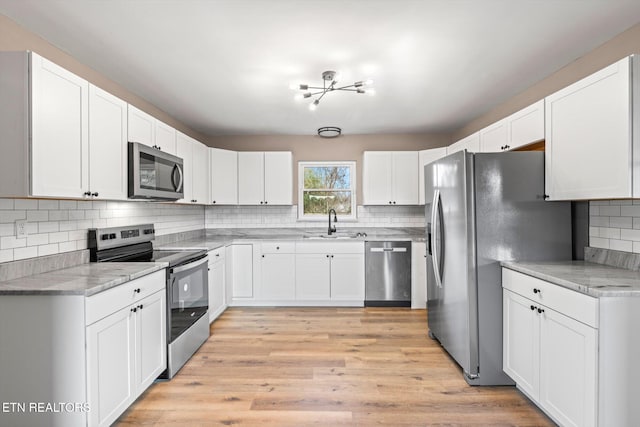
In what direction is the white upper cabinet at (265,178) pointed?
toward the camera

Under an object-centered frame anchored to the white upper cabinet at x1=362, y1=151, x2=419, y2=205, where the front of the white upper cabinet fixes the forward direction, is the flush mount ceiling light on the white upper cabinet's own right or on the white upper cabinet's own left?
on the white upper cabinet's own right

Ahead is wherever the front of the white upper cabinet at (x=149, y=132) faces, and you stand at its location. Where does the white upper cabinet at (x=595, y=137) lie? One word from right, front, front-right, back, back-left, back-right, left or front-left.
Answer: front

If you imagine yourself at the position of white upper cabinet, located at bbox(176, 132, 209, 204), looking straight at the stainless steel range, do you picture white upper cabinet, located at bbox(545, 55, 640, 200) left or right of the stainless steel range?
left

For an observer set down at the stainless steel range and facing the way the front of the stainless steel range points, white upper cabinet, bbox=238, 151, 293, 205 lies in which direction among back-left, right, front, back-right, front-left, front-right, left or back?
left

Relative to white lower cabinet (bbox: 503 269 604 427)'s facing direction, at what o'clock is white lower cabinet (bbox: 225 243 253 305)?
white lower cabinet (bbox: 225 243 253 305) is roughly at 2 o'clock from white lower cabinet (bbox: 503 269 604 427).

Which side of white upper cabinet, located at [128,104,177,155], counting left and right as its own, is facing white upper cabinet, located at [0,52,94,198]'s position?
right

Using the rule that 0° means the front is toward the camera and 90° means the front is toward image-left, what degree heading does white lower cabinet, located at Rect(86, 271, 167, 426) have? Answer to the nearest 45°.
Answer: approximately 315°

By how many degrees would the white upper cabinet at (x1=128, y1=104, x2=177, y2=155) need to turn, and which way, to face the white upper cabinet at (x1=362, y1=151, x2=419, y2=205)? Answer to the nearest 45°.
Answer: approximately 45° to its left

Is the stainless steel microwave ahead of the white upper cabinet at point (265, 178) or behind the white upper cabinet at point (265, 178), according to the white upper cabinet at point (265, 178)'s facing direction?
ahead

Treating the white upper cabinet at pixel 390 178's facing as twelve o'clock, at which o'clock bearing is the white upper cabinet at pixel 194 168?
the white upper cabinet at pixel 194 168 is roughly at 2 o'clock from the white upper cabinet at pixel 390 178.

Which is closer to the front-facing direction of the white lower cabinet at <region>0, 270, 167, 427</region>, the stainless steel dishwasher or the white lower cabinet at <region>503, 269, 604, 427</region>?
the white lower cabinet

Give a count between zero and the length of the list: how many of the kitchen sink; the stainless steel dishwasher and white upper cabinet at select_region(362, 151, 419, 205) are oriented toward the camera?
3

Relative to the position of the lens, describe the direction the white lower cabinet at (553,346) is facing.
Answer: facing the viewer and to the left of the viewer
